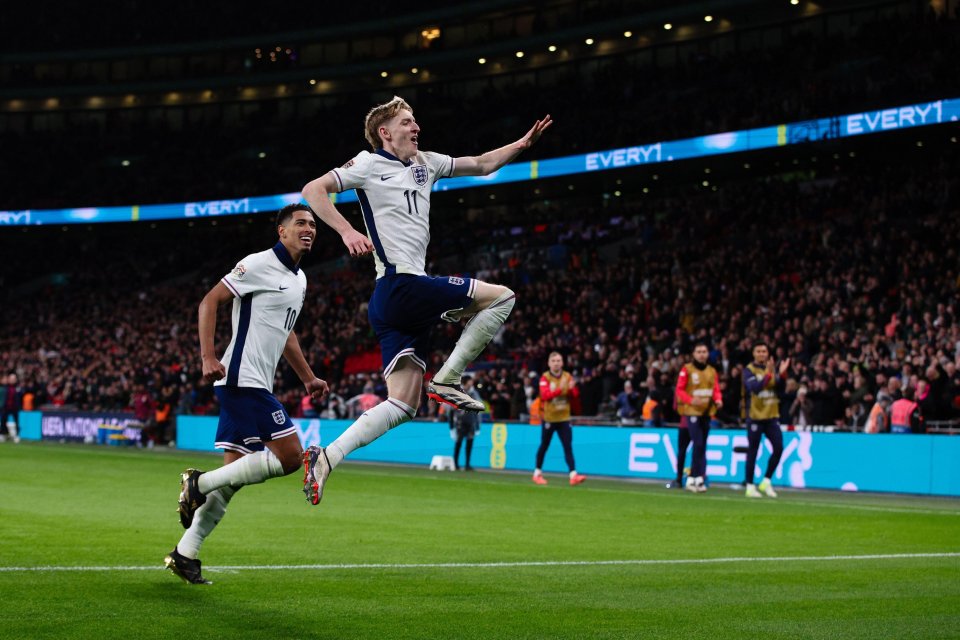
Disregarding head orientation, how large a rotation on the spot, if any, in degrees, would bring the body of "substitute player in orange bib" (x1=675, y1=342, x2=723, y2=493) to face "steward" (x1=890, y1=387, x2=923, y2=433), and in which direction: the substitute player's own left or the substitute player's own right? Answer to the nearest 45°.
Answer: approximately 135° to the substitute player's own left

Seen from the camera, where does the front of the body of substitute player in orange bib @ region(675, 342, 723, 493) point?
toward the camera

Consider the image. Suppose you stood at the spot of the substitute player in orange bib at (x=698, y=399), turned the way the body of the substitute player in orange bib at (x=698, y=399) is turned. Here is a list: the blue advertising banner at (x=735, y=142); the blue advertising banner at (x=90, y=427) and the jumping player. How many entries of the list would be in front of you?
1

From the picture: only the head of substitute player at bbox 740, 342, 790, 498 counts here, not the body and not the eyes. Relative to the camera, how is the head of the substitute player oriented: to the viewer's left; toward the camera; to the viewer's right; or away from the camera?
toward the camera

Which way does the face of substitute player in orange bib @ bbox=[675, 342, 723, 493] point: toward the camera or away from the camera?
toward the camera

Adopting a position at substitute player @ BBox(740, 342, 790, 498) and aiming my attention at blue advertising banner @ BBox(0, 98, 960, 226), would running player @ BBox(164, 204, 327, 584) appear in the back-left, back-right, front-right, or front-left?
back-left

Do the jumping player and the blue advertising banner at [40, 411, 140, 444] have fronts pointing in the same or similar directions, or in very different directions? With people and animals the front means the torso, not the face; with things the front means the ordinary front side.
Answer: same or similar directions

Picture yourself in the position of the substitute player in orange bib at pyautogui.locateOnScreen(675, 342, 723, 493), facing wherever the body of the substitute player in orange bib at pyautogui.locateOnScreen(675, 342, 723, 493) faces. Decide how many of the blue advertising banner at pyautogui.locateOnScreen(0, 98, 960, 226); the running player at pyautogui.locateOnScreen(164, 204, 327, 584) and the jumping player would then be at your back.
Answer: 1

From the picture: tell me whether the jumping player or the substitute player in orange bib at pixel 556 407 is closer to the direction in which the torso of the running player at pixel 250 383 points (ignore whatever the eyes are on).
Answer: the jumping player

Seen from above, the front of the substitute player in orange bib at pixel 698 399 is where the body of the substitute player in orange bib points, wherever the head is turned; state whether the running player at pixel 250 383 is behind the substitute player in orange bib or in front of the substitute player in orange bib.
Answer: in front

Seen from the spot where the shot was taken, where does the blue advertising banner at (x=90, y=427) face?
facing the viewer

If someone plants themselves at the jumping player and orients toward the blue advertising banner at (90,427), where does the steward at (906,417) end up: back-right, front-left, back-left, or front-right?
front-right

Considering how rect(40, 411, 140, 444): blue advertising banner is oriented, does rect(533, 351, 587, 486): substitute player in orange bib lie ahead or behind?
ahead

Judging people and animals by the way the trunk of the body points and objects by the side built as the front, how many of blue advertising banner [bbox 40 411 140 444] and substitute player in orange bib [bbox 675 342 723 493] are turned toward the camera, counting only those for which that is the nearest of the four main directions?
2

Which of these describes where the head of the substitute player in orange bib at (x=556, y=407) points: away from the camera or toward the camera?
toward the camera

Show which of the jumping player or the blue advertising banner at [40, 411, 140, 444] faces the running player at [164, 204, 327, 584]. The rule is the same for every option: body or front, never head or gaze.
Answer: the blue advertising banner

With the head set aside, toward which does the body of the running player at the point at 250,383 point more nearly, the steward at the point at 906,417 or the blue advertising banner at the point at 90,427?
the steward

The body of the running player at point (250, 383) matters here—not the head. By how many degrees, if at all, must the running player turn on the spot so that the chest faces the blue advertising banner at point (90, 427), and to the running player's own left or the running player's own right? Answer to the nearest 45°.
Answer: approximately 135° to the running player's own left
